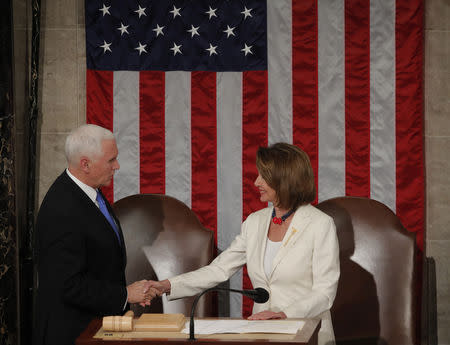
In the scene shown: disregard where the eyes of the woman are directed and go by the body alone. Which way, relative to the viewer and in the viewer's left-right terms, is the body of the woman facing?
facing the viewer and to the left of the viewer

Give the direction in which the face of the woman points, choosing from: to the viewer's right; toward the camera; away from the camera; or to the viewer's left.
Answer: to the viewer's left

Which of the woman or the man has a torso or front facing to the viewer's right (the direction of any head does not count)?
the man

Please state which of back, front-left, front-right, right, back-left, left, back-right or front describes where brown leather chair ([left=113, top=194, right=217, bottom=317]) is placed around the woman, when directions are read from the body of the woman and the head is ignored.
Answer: right

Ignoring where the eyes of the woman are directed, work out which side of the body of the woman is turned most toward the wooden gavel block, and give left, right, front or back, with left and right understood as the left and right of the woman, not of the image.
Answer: front

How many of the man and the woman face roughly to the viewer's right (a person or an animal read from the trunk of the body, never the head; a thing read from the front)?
1

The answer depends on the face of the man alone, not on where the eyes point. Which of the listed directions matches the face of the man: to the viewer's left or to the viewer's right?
to the viewer's right

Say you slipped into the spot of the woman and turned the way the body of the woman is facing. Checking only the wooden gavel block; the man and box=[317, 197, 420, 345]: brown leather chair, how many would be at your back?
1

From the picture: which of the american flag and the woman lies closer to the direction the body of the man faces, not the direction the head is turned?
the woman

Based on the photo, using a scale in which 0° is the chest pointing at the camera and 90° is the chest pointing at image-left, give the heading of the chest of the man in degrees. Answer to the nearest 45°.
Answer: approximately 270°

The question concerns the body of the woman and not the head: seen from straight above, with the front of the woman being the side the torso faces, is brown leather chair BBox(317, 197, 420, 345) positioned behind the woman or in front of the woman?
behind

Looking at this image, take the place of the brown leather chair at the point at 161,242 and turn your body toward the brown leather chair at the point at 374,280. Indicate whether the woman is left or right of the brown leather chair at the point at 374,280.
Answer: right

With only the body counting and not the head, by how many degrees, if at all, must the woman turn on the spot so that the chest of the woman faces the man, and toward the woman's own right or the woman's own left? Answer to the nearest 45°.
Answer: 0° — they already face them
